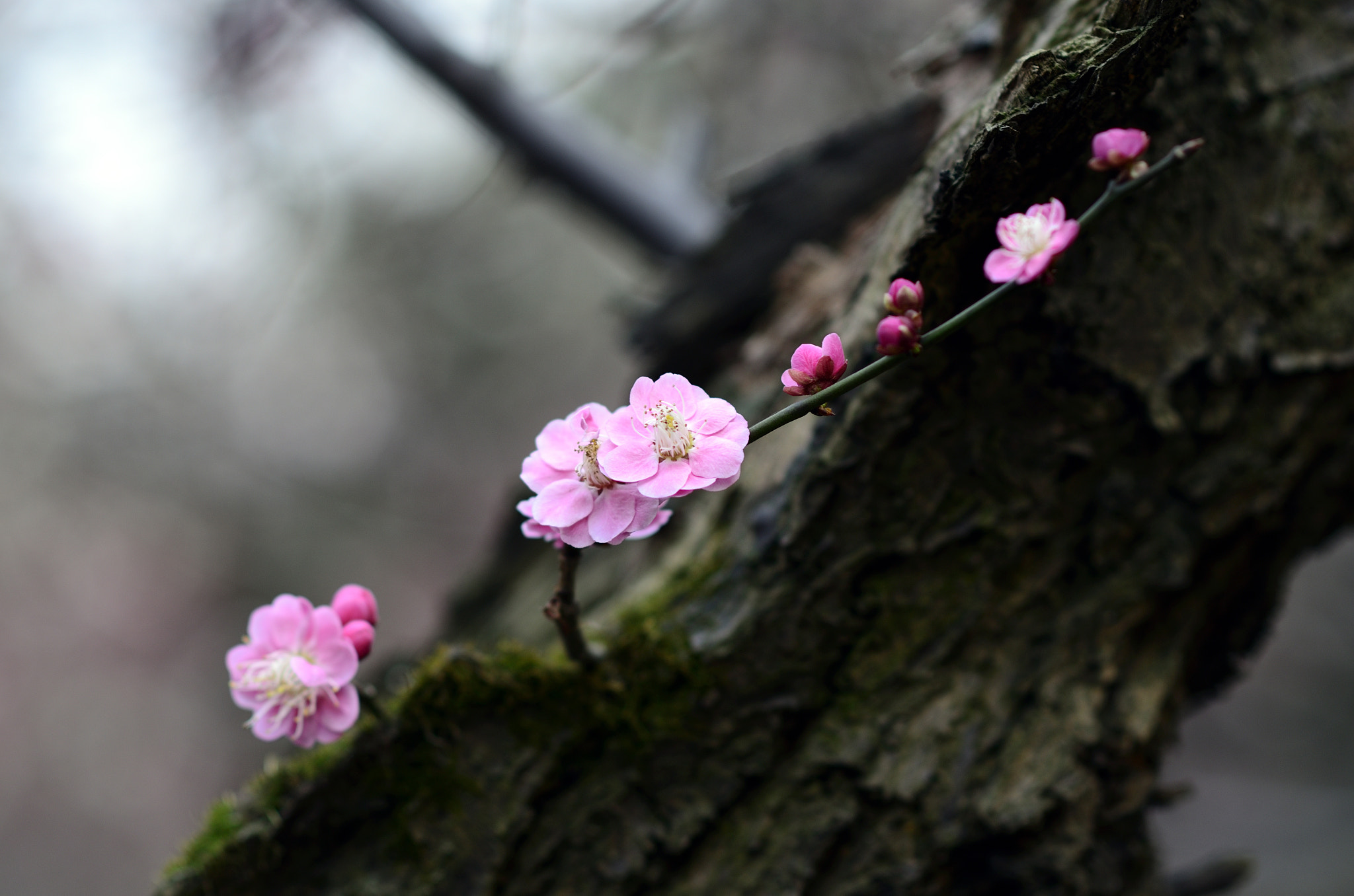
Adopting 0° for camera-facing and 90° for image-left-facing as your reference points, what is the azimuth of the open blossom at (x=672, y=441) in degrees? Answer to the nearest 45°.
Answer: approximately 0°
